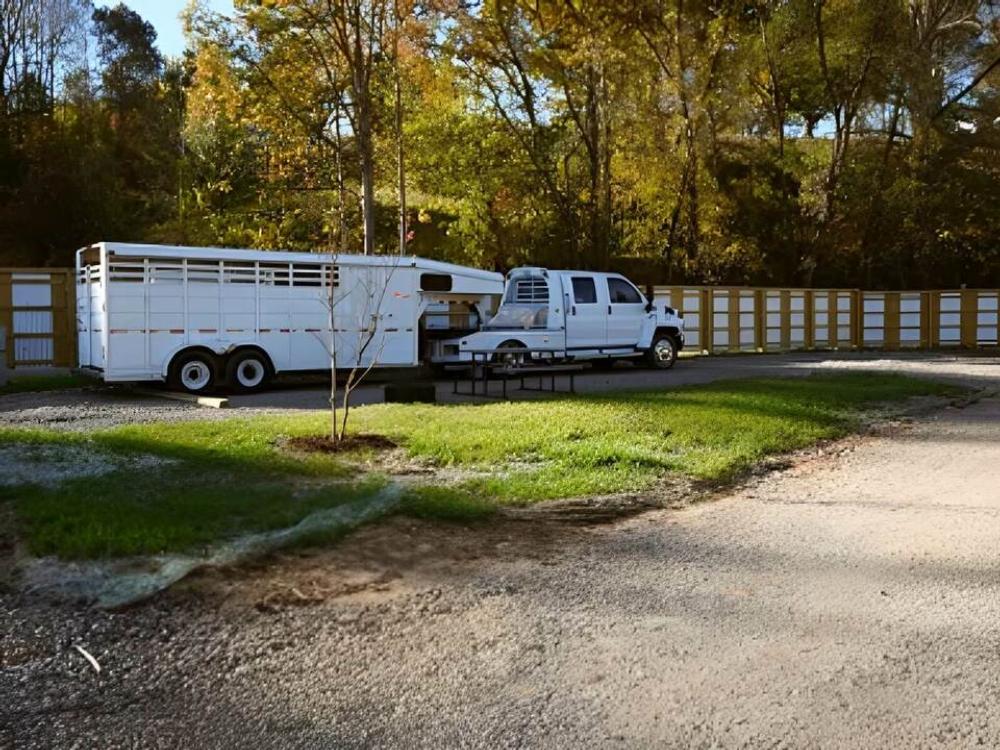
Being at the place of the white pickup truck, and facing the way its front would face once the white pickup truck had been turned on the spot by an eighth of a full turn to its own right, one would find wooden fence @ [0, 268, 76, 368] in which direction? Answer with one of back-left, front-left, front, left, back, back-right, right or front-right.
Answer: back-right

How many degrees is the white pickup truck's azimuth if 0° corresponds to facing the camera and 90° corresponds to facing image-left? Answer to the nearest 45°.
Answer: approximately 270°

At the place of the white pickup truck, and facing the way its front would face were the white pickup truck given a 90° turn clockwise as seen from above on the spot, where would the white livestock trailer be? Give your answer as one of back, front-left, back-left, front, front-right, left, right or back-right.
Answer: front-right
